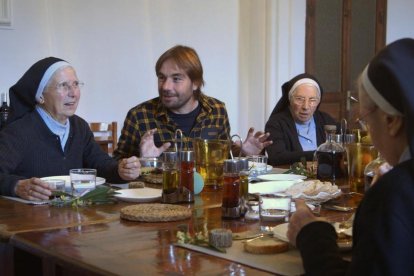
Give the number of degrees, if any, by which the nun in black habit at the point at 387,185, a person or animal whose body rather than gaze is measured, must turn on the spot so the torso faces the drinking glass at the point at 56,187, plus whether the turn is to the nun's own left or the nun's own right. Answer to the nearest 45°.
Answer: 0° — they already face it

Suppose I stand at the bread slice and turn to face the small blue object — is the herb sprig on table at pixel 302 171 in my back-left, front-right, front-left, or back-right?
front-right

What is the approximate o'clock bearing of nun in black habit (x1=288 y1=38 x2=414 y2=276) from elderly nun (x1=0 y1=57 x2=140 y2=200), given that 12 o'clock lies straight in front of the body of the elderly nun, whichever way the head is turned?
The nun in black habit is roughly at 1 o'clock from the elderly nun.

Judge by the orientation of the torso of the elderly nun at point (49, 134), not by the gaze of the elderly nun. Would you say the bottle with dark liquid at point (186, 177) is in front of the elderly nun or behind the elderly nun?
in front

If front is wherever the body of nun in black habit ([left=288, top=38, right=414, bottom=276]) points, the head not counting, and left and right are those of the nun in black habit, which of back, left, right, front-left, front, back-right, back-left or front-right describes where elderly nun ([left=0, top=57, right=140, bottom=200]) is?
front

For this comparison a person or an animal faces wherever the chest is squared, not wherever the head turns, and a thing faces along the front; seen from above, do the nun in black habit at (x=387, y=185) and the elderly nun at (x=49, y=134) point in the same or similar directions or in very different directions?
very different directions

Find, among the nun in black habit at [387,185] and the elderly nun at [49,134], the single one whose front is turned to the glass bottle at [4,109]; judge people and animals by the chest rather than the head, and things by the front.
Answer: the nun in black habit

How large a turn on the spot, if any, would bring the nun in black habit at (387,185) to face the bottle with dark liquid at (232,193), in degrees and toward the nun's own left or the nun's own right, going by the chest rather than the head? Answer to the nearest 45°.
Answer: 0° — they already face it

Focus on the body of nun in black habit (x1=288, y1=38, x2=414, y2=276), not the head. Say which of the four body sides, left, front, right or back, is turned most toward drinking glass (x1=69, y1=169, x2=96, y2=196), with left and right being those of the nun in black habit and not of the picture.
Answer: front

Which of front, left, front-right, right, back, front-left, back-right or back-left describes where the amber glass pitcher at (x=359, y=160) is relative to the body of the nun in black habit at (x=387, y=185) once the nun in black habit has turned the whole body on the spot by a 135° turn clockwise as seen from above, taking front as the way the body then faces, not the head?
left

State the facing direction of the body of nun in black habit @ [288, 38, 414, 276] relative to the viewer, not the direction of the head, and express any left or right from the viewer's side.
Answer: facing away from the viewer and to the left of the viewer

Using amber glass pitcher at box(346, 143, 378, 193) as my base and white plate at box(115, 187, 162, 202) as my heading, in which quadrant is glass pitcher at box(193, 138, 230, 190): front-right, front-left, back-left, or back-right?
front-right

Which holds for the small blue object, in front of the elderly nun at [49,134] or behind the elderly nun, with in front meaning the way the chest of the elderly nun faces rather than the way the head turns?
in front

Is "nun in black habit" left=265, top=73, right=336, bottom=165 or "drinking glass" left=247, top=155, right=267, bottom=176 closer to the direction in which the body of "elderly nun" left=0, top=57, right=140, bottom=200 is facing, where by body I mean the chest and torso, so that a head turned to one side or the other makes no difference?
the drinking glass

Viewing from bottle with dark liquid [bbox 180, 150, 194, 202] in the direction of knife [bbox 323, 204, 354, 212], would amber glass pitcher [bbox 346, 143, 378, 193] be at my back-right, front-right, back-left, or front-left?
front-left

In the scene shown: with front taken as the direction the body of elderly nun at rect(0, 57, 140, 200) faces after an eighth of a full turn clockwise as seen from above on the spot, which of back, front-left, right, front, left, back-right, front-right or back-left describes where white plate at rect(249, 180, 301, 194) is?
front-left
